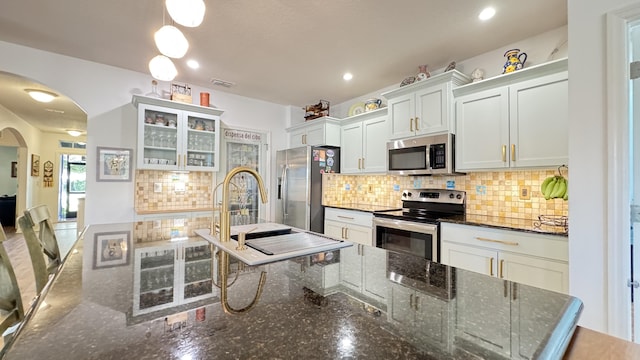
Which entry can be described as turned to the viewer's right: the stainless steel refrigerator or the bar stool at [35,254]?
the bar stool

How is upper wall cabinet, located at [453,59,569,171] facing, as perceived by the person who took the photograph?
facing the viewer and to the left of the viewer

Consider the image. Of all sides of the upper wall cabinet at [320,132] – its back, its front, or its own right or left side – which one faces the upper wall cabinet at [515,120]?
left

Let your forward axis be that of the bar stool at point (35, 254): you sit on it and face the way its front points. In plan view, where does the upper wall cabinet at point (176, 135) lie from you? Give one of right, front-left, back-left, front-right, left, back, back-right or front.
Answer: front-left

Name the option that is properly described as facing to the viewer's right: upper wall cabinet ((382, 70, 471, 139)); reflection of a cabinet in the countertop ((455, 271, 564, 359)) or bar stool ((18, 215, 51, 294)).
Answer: the bar stool

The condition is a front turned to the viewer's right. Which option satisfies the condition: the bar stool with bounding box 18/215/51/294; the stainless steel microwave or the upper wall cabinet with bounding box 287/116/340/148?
the bar stool

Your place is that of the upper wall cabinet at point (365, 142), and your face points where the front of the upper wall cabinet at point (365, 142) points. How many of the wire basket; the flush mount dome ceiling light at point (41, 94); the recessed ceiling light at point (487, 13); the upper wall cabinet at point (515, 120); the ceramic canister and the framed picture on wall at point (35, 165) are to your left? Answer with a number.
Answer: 3
